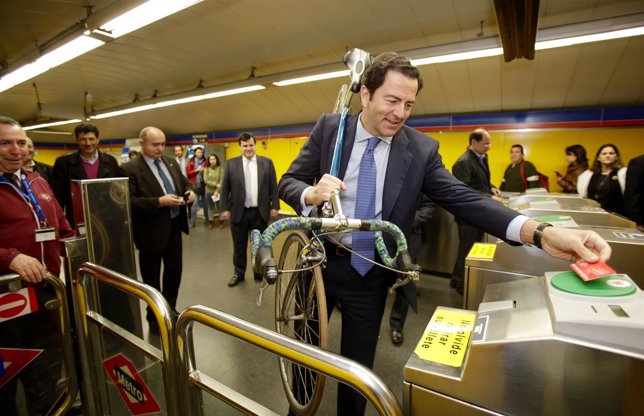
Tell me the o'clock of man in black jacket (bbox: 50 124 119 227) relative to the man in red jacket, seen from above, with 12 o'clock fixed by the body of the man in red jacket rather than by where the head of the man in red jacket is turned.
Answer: The man in black jacket is roughly at 8 o'clock from the man in red jacket.

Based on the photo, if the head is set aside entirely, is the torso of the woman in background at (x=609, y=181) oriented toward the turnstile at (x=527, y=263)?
yes

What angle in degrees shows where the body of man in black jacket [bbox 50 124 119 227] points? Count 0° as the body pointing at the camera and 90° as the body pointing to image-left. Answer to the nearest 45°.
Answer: approximately 0°

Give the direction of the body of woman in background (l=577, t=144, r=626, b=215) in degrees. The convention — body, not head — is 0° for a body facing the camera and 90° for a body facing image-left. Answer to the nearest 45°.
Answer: approximately 0°
